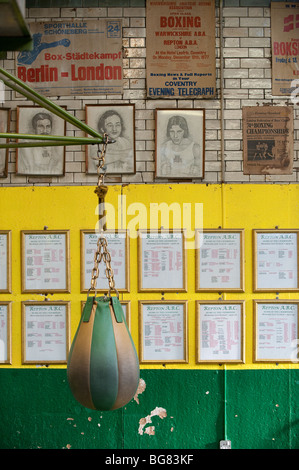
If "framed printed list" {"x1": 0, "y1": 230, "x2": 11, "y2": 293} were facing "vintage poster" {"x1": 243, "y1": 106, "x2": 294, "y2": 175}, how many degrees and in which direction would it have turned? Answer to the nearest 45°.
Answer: approximately 90° to its left

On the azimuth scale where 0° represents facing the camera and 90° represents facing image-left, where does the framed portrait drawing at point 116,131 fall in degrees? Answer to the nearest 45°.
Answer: approximately 0°

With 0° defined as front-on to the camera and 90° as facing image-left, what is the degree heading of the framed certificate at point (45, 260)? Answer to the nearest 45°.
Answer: approximately 0°
